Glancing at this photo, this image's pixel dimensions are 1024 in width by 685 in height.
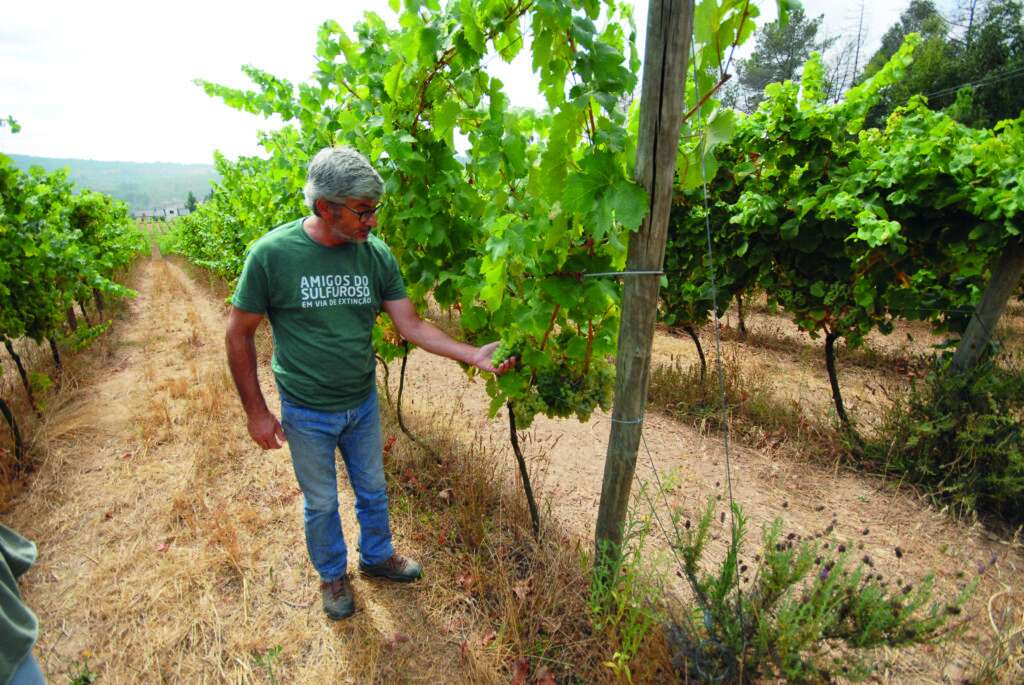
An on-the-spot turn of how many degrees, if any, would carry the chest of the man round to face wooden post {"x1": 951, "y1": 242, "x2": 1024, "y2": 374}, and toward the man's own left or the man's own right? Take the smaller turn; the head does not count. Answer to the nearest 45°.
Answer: approximately 45° to the man's own left

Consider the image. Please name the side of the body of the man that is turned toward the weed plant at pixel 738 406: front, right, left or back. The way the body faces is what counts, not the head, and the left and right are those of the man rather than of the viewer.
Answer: left

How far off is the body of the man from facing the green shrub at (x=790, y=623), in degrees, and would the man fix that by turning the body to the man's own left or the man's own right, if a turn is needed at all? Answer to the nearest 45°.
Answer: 0° — they already face it

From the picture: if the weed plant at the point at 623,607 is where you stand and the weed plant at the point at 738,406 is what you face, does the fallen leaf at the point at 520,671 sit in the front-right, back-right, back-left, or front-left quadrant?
back-left

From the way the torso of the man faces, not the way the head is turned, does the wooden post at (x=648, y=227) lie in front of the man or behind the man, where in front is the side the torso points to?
in front

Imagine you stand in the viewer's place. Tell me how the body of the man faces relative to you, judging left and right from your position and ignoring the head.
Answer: facing the viewer and to the right of the viewer

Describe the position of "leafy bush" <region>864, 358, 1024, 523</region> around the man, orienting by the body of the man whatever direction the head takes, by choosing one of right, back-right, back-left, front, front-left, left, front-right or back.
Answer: front-left
